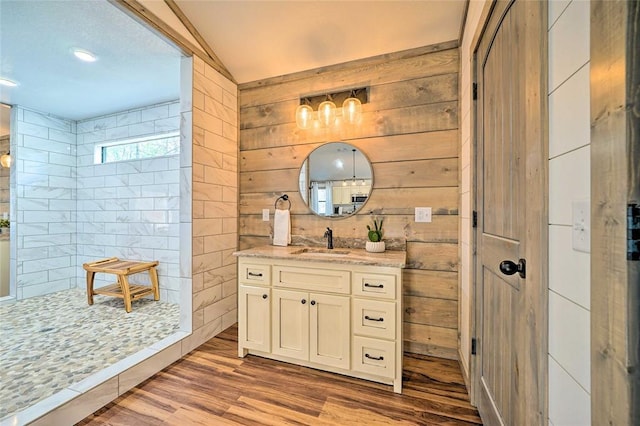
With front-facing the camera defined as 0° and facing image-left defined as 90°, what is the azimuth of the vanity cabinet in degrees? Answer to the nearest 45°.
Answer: approximately 45°

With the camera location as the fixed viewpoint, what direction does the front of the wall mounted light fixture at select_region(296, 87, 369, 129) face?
facing the viewer and to the left of the viewer

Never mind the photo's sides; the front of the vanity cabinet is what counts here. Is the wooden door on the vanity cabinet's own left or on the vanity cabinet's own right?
on the vanity cabinet's own left

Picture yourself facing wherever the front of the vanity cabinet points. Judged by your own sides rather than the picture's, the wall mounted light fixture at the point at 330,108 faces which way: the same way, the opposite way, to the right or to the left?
the same way

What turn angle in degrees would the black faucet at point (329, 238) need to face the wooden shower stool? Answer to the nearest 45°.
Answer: approximately 45° to its right

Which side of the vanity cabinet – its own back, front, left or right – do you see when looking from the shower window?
right

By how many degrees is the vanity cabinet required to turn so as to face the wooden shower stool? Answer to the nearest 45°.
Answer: approximately 90° to its right

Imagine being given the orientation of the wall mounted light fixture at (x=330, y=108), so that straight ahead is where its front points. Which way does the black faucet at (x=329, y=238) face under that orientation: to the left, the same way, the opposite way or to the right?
the same way

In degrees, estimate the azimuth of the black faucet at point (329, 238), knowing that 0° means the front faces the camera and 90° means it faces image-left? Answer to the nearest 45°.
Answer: approximately 45°

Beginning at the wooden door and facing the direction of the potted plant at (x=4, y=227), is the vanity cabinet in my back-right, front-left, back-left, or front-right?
front-right

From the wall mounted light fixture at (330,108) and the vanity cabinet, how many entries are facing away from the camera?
0

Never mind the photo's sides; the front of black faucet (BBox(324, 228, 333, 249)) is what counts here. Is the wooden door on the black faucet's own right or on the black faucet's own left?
on the black faucet's own left
